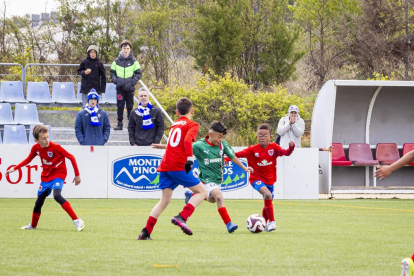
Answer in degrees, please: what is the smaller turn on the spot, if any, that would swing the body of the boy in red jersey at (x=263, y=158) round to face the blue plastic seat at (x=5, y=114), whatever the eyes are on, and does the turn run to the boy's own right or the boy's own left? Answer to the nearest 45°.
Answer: approximately 135° to the boy's own right

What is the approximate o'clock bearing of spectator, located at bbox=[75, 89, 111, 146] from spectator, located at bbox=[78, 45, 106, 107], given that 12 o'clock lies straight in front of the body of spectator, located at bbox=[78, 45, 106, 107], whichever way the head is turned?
spectator, located at bbox=[75, 89, 111, 146] is roughly at 12 o'clock from spectator, located at bbox=[78, 45, 106, 107].

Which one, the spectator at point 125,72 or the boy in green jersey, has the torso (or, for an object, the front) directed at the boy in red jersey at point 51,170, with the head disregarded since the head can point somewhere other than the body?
the spectator

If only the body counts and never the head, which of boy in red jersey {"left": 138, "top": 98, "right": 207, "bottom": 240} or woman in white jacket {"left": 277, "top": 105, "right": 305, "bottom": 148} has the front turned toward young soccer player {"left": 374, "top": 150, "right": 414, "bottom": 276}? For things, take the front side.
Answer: the woman in white jacket

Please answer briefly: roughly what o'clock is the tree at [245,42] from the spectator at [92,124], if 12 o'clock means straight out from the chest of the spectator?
The tree is roughly at 7 o'clock from the spectator.

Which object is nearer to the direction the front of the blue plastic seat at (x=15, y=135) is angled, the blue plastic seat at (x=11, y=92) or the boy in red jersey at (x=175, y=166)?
the boy in red jersey

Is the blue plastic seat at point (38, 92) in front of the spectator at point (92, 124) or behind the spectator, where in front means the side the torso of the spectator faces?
behind

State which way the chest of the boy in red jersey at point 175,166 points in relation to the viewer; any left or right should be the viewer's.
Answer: facing away from the viewer and to the right of the viewer
